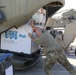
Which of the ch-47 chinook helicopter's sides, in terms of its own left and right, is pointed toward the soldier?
back

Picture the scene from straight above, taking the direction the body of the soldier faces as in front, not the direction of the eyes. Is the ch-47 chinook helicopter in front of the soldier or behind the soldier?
in front

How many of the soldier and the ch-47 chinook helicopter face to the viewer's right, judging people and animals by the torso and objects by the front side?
0

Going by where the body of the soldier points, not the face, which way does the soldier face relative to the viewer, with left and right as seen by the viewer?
facing away from the viewer and to the left of the viewer

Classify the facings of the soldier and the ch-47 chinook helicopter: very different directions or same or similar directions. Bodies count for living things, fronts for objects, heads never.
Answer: same or similar directions

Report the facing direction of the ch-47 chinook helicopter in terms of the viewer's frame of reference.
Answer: facing away from the viewer and to the left of the viewer
